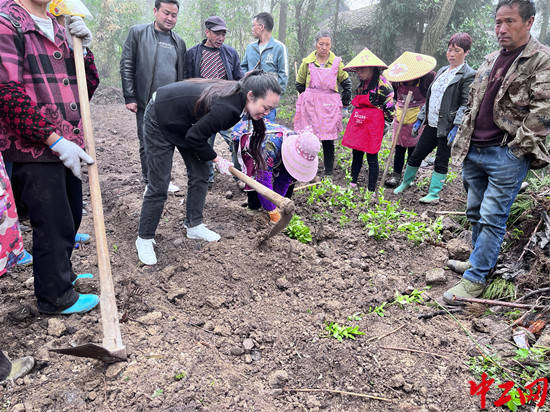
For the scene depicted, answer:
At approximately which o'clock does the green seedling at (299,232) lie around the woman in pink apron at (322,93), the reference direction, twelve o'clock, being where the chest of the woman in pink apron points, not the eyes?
The green seedling is roughly at 12 o'clock from the woman in pink apron.

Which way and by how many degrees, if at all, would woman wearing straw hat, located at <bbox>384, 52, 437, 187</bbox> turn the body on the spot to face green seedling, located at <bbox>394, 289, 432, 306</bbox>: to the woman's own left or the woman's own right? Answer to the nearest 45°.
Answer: approximately 45° to the woman's own left

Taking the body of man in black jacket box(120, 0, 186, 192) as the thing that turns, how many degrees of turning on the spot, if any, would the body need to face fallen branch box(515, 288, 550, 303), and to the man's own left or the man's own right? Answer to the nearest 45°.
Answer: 0° — they already face it

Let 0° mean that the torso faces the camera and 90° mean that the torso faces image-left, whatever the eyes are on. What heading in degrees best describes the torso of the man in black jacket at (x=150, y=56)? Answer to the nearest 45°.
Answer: approximately 315°

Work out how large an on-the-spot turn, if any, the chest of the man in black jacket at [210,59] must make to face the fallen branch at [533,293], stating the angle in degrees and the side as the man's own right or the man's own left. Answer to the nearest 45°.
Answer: approximately 45° to the man's own left

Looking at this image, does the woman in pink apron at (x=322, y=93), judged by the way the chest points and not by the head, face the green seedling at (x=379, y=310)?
yes

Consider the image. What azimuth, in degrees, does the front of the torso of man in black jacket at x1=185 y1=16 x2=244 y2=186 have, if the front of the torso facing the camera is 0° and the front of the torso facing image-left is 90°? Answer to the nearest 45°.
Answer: approximately 0°

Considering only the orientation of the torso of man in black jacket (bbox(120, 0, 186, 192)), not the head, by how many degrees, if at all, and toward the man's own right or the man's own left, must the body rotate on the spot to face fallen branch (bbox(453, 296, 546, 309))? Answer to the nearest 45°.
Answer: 0° — they already face it
